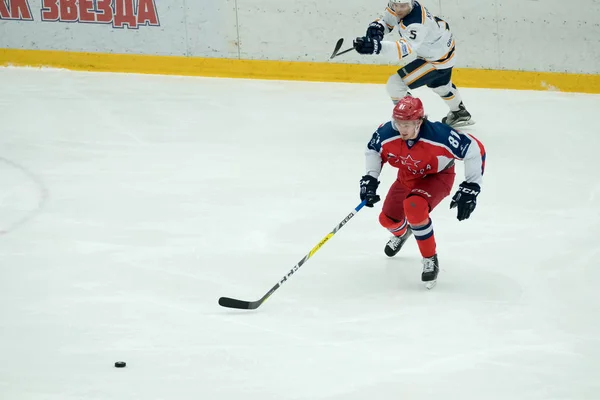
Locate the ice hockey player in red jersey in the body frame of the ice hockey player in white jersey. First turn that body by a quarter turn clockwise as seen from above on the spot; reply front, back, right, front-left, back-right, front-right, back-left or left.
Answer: back

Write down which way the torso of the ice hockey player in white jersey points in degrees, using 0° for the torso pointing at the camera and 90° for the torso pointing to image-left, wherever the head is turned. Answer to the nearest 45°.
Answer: approximately 90°

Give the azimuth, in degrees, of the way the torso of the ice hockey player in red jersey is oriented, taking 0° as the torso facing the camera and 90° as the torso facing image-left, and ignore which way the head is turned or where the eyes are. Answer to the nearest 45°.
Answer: approximately 45°
